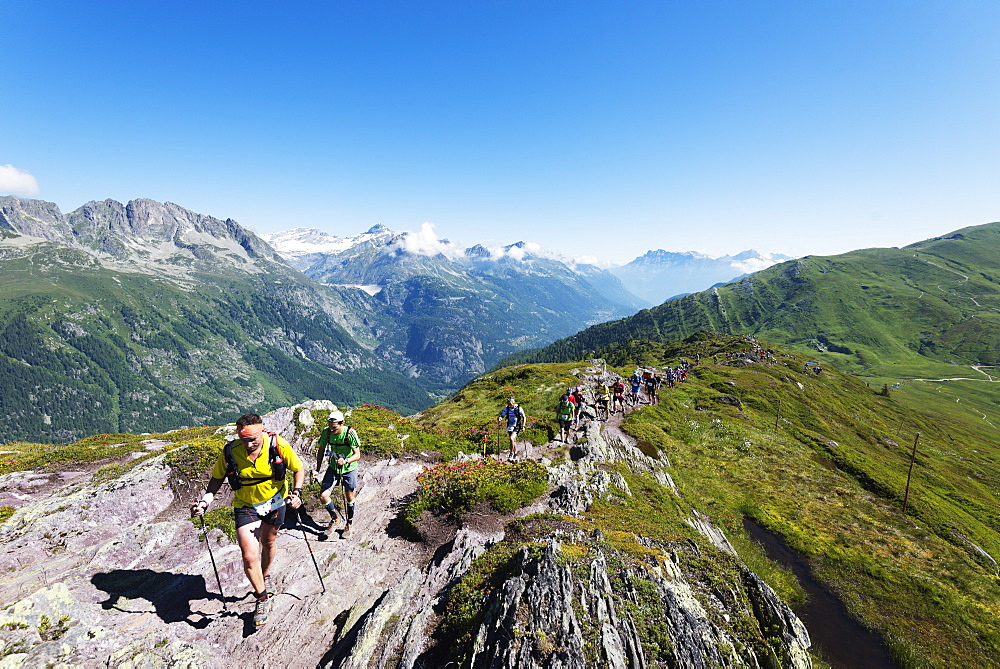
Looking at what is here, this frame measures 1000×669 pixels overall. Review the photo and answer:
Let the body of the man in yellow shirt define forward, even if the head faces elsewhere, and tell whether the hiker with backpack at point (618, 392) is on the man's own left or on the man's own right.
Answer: on the man's own left

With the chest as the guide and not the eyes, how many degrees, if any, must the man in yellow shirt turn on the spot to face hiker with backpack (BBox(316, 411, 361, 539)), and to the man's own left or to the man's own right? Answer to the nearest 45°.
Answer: approximately 135° to the man's own left

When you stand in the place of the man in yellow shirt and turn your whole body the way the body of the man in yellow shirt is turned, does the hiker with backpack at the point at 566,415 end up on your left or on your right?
on your left

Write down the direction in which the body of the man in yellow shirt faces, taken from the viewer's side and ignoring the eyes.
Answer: toward the camera

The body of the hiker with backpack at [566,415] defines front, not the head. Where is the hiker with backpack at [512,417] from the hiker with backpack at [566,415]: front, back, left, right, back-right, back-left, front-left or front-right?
front-right

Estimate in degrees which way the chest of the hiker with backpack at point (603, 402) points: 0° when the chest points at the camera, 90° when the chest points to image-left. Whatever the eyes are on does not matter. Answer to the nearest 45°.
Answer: approximately 45°

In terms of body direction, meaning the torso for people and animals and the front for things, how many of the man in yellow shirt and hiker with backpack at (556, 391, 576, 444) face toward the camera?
2

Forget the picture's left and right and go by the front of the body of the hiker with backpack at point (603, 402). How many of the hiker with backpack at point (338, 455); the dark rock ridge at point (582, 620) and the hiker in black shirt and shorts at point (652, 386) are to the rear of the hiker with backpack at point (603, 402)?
1

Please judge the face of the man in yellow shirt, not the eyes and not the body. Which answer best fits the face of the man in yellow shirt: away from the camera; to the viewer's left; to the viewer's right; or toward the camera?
toward the camera

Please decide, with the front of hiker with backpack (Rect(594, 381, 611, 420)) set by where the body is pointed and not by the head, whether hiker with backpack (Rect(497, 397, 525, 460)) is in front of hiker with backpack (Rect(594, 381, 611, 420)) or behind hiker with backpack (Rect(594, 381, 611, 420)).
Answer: in front
